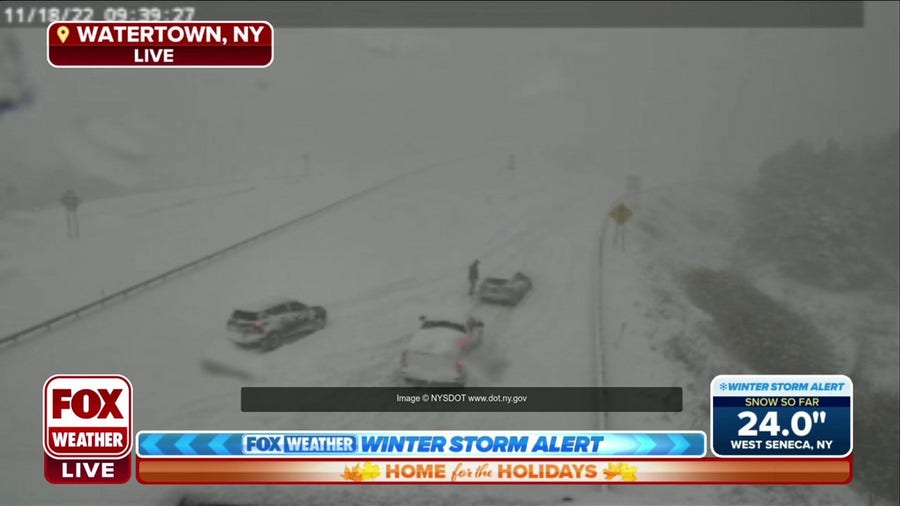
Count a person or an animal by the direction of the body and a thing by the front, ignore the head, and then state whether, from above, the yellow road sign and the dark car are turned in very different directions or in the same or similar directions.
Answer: very different directions

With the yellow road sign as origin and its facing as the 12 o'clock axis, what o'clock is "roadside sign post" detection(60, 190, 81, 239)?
The roadside sign post is roughly at 2 o'clock from the yellow road sign.

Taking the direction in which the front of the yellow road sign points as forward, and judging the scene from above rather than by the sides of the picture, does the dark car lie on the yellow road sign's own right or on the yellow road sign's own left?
on the yellow road sign's own right

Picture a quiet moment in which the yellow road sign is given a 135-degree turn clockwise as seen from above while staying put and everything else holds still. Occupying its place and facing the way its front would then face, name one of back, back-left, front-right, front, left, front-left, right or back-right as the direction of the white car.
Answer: left

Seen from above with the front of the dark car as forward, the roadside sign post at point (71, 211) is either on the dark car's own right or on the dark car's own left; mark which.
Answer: on the dark car's own left

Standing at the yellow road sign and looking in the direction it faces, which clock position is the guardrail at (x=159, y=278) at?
The guardrail is roughly at 2 o'clock from the yellow road sign.

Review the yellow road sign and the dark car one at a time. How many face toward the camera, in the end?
1

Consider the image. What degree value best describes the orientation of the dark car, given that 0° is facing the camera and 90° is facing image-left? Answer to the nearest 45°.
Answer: approximately 225°

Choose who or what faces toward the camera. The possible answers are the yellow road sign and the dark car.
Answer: the yellow road sign

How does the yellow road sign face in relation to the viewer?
toward the camera
